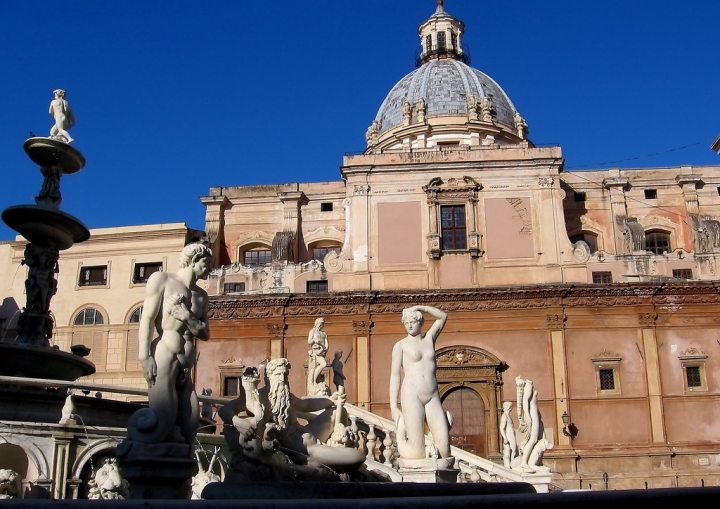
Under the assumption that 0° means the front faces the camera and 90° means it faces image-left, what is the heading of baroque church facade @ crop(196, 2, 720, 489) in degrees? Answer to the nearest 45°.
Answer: approximately 0°

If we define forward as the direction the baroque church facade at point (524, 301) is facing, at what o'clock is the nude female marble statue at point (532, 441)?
The nude female marble statue is roughly at 12 o'clock from the baroque church facade.

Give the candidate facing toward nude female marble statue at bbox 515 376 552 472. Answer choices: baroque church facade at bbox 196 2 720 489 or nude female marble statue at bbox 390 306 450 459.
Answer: the baroque church facade

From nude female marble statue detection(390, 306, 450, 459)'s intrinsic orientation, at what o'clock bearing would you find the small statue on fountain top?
The small statue on fountain top is roughly at 4 o'clock from the nude female marble statue.

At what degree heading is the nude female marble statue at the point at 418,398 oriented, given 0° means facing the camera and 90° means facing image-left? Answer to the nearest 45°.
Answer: approximately 0°

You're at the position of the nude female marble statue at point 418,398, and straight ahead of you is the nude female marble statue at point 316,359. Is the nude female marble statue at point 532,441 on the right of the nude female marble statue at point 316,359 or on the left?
right

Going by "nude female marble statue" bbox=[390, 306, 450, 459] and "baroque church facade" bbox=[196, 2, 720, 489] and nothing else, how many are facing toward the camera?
2
